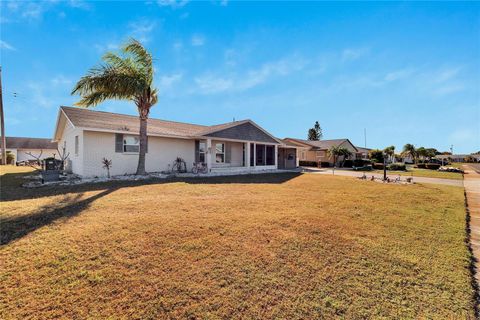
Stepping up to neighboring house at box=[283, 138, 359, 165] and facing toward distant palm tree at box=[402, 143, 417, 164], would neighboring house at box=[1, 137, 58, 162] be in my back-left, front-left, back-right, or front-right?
back-left

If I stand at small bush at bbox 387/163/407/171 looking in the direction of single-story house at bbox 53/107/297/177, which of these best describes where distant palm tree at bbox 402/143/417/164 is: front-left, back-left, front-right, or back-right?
back-right

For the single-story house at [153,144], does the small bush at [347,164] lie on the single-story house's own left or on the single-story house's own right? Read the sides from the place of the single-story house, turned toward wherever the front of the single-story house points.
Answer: on the single-story house's own left

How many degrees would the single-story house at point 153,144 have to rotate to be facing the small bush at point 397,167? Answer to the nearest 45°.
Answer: approximately 45° to its left
